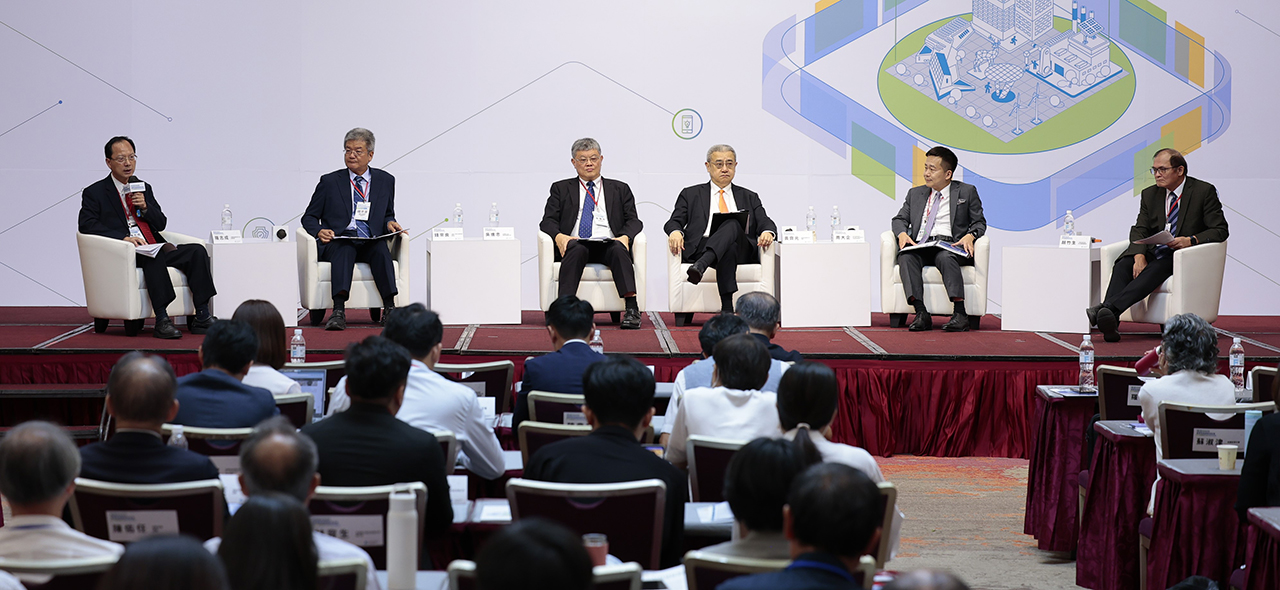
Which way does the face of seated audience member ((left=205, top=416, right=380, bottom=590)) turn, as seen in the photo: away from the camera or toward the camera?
away from the camera

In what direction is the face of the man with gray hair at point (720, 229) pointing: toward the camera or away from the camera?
toward the camera

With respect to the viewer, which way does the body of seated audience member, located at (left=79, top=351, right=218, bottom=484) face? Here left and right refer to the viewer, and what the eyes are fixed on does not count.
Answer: facing away from the viewer

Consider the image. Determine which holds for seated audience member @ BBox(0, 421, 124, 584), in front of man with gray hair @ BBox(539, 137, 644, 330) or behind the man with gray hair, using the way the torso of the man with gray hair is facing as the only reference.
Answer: in front

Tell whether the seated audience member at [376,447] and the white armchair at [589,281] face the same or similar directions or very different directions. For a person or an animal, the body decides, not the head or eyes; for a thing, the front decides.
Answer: very different directions

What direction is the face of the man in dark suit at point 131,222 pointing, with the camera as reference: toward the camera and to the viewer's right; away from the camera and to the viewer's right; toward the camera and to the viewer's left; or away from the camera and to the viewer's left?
toward the camera and to the viewer's right

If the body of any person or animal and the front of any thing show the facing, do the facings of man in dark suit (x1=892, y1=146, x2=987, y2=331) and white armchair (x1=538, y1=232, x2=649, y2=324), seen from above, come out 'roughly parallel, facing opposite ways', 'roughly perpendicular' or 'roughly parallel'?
roughly parallel

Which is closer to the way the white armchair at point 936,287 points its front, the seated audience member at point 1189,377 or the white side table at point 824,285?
the seated audience member

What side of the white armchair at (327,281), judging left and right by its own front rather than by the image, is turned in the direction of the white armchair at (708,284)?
left

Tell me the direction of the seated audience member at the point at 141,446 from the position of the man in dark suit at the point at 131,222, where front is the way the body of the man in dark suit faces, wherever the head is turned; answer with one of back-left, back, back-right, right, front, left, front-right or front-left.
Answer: front-right

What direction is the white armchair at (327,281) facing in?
toward the camera

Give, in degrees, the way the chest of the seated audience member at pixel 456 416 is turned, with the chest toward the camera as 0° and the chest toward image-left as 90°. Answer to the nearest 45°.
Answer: approximately 180°

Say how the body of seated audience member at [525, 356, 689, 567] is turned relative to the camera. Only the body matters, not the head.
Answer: away from the camera

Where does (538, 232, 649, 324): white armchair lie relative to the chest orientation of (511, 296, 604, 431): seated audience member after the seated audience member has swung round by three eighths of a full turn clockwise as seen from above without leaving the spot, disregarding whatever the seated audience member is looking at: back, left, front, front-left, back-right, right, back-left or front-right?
back-left

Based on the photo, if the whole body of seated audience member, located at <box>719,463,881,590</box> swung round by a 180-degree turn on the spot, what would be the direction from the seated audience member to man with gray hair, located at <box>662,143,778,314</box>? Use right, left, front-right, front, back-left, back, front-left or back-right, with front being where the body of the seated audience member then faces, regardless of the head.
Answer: back

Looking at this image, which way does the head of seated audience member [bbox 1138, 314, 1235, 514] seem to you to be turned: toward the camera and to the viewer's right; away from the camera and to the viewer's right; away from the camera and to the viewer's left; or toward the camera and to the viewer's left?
away from the camera and to the viewer's left

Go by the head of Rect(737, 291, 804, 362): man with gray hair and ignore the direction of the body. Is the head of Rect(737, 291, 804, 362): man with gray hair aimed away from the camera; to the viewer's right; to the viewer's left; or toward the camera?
away from the camera

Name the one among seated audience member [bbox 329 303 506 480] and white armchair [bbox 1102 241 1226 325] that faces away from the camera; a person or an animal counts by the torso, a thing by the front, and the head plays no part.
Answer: the seated audience member

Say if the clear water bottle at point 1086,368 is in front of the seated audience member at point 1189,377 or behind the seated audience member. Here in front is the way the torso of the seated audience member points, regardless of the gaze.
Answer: in front
